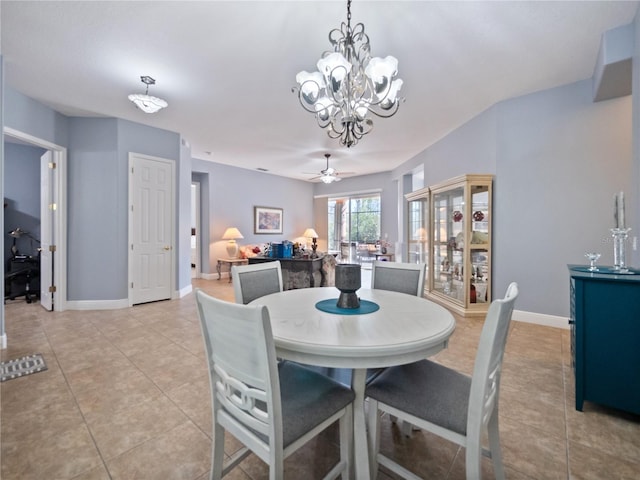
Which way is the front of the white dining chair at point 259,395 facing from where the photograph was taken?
facing away from the viewer and to the right of the viewer

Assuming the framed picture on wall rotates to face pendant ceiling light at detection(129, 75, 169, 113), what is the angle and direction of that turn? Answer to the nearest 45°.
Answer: approximately 45° to its right

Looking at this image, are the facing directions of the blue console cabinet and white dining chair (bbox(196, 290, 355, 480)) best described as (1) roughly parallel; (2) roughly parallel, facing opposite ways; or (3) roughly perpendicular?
roughly perpendicular

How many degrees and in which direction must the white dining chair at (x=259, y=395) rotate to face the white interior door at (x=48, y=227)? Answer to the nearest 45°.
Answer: approximately 90° to its left

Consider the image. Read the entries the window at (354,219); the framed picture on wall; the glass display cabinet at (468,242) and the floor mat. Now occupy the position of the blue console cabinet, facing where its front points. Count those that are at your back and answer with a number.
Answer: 0

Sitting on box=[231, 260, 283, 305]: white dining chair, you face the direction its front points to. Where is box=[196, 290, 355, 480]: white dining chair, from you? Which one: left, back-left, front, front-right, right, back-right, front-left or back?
front-right

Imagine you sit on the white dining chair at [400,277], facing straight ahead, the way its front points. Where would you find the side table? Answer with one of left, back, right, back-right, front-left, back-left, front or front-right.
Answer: right

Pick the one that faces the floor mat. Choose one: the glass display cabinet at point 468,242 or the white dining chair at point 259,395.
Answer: the glass display cabinet

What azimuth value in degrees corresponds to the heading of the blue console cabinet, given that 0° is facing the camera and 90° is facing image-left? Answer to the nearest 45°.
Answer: approximately 90°

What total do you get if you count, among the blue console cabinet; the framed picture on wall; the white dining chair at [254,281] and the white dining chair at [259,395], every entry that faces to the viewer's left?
1

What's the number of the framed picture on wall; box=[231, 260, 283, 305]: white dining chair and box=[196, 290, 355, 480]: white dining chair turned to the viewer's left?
0

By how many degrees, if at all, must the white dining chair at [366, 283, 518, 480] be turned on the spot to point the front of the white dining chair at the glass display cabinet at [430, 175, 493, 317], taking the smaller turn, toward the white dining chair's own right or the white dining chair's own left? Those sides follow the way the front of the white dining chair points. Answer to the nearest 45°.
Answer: approximately 45° to the white dining chair's own right

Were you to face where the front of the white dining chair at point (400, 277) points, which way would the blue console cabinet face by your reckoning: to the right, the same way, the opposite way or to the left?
to the right

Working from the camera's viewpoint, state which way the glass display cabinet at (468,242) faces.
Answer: facing the viewer and to the left of the viewer

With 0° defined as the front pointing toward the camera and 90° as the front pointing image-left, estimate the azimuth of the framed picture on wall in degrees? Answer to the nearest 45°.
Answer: approximately 315°

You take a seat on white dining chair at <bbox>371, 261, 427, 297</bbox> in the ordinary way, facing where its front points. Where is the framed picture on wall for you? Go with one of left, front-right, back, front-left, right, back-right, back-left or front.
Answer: right

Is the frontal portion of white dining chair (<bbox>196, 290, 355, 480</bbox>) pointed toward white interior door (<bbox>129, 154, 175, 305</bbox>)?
no

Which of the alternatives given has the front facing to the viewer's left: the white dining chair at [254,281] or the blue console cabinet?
the blue console cabinet

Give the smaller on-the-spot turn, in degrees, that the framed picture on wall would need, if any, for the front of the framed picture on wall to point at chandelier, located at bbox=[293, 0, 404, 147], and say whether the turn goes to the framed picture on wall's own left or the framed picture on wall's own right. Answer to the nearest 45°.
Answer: approximately 45° to the framed picture on wall's own right
